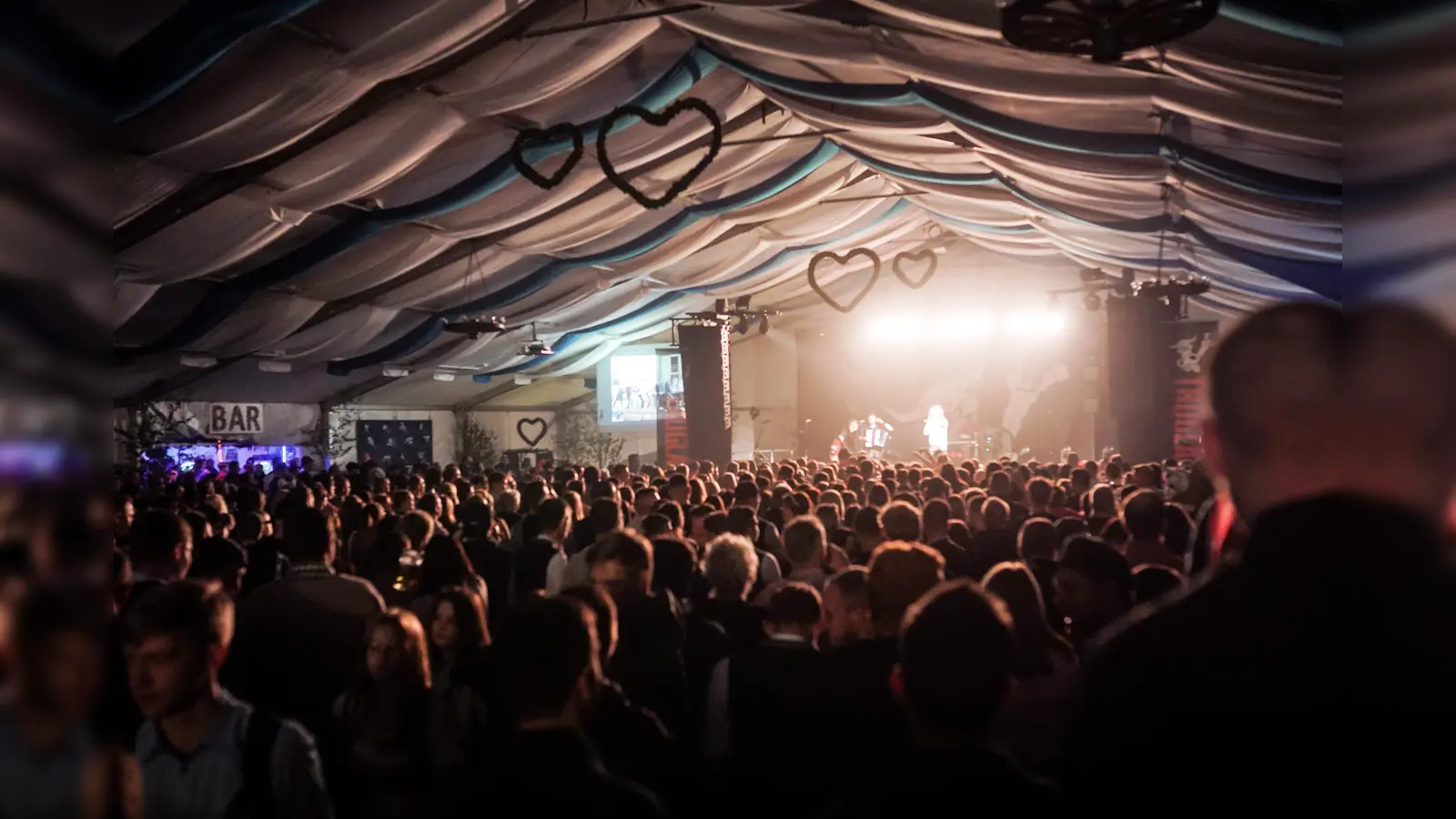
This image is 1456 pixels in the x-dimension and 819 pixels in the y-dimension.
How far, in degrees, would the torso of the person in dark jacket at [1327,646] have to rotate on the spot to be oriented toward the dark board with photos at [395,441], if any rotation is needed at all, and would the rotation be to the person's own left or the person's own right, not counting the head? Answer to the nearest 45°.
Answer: approximately 45° to the person's own left

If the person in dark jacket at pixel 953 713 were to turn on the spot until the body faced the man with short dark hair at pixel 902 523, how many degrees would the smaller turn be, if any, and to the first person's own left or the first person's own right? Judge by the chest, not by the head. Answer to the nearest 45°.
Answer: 0° — they already face them

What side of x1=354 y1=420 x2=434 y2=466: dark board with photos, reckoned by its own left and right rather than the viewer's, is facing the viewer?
front

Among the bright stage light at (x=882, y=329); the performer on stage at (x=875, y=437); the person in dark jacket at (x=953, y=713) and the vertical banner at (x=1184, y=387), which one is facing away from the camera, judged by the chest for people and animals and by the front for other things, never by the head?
the person in dark jacket

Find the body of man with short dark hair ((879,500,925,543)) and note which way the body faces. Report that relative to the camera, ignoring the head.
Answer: away from the camera

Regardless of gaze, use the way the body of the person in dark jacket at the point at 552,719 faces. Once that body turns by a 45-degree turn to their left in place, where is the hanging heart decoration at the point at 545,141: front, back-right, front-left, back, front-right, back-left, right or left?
front

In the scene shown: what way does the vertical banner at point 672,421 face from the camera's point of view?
toward the camera

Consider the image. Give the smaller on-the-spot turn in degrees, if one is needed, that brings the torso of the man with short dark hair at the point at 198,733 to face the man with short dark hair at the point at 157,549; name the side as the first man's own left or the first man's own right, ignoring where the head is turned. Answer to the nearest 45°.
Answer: approximately 135° to the first man's own right

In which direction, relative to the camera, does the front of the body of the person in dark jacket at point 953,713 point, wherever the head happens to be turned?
away from the camera

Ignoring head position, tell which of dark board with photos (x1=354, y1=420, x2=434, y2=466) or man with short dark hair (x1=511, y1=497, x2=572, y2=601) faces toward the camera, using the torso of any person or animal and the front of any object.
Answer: the dark board with photos

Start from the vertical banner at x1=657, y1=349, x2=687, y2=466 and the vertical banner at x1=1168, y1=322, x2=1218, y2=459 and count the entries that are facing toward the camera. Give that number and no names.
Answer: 2

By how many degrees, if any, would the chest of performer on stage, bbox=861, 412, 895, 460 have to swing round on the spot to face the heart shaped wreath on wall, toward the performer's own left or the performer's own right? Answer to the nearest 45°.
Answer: approximately 90° to the performer's own right

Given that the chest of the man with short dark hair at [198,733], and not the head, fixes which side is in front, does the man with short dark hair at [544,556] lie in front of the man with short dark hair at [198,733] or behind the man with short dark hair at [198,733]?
behind

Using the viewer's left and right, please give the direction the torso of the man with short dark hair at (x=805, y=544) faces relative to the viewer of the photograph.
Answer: facing away from the viewer

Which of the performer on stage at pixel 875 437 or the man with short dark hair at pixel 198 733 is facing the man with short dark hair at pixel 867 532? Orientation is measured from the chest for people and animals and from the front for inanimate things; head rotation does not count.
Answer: the performer on stage

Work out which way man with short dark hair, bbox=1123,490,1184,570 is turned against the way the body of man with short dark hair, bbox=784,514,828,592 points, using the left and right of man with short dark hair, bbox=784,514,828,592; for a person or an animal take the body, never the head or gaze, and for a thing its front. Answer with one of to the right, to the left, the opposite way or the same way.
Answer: the same way

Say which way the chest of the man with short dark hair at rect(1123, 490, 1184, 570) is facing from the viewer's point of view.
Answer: away from the camera

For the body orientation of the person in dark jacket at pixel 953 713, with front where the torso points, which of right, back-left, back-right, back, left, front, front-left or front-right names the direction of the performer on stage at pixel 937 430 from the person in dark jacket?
front

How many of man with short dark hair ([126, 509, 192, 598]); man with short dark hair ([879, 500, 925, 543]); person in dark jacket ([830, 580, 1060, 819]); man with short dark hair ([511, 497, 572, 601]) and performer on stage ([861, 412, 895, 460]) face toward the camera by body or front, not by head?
1

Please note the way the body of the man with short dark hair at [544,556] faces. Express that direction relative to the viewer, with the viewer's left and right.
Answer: facing away from the viewer and to the right of the viewer
